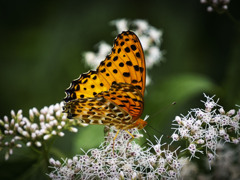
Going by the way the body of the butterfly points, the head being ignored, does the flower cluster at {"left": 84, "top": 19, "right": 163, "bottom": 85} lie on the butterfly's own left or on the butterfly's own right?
on the butterfly's own left

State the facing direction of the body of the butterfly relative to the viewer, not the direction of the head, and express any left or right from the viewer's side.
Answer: facing to the right of the viewer

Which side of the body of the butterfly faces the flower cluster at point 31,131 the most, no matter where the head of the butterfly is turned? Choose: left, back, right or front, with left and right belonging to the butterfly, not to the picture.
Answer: back

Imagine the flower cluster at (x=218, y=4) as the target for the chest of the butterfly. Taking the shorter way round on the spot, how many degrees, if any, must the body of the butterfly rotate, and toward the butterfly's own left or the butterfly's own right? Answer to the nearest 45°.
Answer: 0° — it already faces it
